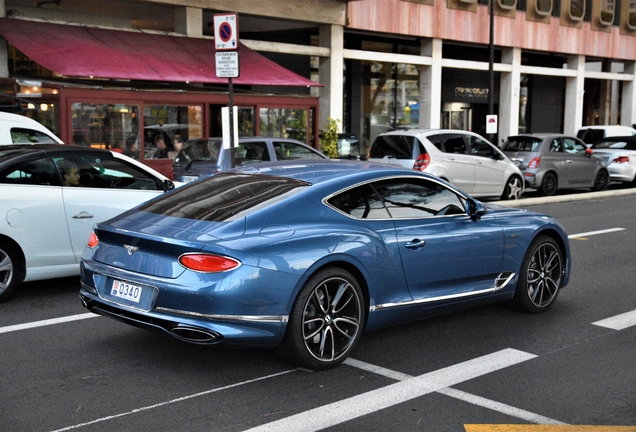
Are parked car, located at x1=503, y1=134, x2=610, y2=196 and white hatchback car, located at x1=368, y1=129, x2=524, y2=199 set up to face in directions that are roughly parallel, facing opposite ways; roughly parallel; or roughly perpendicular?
roughly parallel

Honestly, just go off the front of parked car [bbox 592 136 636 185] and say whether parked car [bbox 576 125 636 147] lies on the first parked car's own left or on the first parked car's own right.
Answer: on the first parked car's own left

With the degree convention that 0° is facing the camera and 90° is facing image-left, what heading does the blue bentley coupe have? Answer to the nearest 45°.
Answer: approximately 225°

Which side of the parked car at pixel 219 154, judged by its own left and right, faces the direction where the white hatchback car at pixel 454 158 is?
front

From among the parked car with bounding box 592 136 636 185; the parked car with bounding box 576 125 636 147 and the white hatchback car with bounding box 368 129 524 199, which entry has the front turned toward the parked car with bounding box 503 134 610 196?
the white hatchback car

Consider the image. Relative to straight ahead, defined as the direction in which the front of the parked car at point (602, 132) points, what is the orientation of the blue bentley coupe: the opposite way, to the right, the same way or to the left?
the same way

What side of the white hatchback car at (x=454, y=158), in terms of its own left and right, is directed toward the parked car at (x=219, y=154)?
back

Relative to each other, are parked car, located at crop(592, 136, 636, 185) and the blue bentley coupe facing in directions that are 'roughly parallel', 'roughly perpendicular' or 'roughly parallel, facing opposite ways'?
roughly parallel

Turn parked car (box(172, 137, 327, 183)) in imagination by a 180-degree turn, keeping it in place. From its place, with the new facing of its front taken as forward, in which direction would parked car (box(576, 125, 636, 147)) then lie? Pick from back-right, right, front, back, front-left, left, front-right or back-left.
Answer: back

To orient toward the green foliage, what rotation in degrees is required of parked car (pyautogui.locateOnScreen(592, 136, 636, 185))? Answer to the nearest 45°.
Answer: approximately 135° to its left

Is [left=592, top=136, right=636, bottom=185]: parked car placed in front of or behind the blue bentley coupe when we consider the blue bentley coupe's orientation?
in front

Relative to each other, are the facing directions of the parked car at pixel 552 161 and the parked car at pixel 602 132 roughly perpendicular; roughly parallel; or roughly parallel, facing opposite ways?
roughly parallel

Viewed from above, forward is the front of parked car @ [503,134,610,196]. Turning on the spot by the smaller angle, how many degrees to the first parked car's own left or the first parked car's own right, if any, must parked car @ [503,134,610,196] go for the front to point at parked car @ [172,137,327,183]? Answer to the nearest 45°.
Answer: approximately 180°

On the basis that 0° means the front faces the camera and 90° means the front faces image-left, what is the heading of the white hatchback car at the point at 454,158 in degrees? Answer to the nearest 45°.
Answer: approximately 225°

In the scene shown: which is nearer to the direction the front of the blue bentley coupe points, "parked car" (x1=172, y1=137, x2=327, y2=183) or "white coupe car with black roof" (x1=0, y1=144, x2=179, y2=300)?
the parked car

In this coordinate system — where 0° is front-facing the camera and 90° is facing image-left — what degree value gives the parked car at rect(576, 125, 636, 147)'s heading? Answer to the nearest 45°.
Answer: approximately 225°

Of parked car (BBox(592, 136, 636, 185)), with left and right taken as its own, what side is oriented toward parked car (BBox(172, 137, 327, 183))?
back

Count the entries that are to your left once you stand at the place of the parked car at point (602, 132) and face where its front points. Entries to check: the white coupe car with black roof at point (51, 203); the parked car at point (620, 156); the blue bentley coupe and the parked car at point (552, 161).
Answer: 0

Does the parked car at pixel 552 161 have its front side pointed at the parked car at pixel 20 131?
no

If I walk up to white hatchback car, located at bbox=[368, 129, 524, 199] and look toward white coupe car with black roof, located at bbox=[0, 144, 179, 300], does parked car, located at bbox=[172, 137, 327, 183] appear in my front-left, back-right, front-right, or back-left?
front-right

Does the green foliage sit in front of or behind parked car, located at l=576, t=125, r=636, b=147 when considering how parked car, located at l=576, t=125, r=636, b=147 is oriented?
behind

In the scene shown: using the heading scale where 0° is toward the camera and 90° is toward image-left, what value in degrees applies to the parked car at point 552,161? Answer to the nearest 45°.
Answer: approximately 225°
